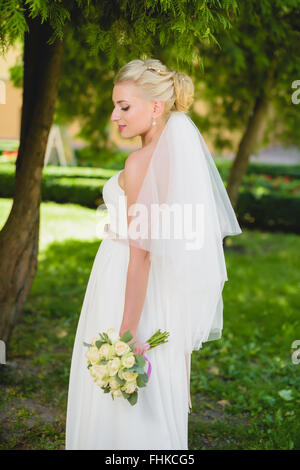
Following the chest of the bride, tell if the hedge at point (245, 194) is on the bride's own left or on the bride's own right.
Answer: on the bride's own right

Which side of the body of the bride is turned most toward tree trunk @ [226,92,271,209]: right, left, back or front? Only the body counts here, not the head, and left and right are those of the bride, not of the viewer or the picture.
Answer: right

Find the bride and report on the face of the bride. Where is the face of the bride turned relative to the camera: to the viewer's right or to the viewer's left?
to the viewer's left

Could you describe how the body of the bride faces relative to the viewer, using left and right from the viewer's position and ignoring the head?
facing to the left of the viewer
